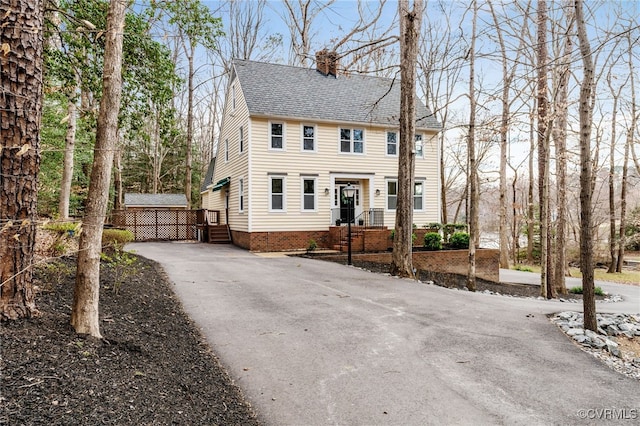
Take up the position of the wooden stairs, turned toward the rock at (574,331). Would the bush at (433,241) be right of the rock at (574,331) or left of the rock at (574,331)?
left

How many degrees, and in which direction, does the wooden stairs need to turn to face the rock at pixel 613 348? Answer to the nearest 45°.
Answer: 0° — it already faces it

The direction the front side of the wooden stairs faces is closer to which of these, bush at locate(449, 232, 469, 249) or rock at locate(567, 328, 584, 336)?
the rock

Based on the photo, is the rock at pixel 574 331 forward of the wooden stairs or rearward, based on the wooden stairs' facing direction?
forward

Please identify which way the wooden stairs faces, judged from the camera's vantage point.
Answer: facing the viewer

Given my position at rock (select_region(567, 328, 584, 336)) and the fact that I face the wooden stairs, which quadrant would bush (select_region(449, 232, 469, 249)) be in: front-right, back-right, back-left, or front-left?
front-right

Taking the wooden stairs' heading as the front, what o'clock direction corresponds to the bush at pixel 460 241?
The bush is roughly at 10 o'clock from the wooden stairs.

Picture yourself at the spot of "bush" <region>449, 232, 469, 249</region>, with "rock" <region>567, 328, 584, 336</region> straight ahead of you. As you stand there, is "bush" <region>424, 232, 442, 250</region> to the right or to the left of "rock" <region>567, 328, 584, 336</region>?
right

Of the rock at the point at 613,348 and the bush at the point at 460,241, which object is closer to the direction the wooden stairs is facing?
the rock

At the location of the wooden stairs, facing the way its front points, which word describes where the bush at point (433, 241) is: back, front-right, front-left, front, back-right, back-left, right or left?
front-left
